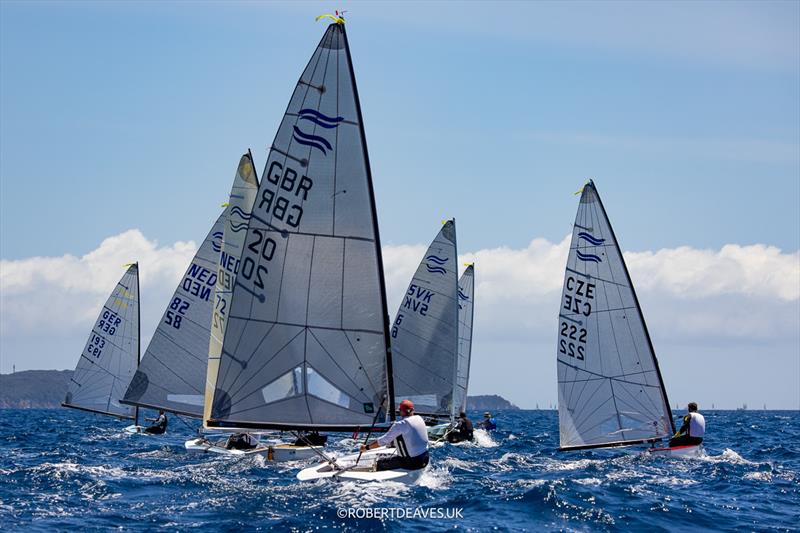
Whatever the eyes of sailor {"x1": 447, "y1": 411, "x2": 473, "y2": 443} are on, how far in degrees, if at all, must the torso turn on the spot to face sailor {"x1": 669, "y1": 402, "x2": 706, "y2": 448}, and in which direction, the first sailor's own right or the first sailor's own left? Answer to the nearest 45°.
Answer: approximately 135° to the first sailor's own left

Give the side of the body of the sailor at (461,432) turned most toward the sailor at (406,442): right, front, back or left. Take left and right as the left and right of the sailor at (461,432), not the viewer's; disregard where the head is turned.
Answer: left

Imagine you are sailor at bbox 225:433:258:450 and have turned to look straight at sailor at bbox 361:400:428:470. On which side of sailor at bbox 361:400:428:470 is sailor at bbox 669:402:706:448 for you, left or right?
left

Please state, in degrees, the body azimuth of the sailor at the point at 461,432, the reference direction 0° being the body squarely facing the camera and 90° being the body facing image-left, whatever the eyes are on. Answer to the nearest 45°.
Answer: approximately 90°
